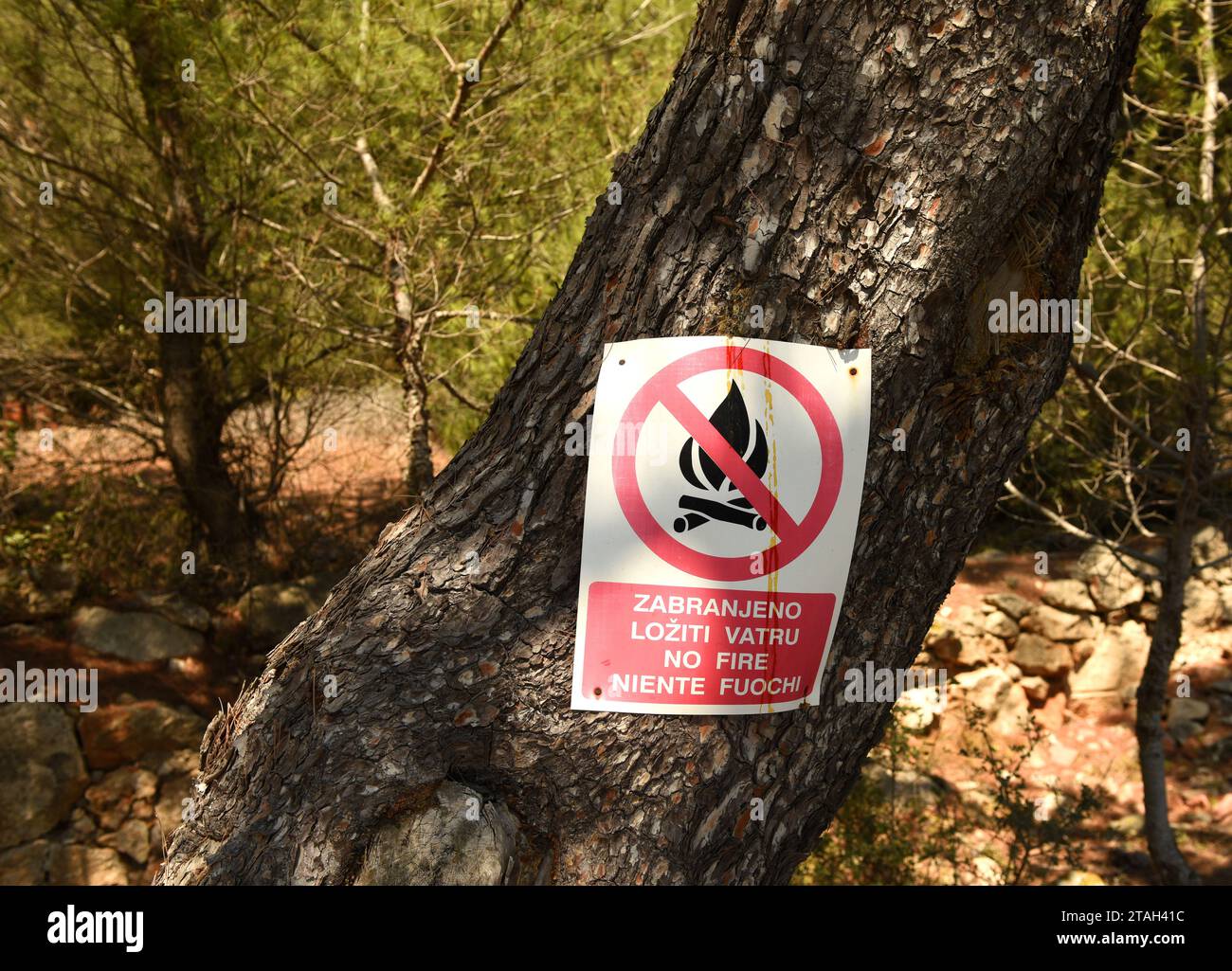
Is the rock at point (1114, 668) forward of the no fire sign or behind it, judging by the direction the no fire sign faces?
behind

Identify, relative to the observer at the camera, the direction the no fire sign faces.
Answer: facing the viewer

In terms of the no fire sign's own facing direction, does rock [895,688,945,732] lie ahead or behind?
behind

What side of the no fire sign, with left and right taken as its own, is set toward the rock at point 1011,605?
back

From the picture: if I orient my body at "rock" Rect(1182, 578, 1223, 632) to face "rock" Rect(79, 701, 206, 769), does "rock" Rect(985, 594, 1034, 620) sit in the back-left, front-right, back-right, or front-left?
front-right

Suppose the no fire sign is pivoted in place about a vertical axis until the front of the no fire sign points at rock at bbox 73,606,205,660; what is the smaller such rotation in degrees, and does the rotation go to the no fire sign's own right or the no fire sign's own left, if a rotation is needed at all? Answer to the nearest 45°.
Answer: approximately 135° to the no fire sign's own right

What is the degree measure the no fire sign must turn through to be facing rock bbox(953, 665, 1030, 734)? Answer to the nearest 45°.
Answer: approximately 180°

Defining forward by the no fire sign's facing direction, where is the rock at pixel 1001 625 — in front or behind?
behind

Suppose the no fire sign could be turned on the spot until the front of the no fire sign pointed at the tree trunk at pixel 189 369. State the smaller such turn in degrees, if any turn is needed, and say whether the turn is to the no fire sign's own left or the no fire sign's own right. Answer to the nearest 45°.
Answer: approximately 135° to the no fire sign's own right

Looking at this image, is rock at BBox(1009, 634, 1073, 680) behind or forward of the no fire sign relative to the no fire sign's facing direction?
behind

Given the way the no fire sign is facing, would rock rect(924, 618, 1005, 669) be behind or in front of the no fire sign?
behind

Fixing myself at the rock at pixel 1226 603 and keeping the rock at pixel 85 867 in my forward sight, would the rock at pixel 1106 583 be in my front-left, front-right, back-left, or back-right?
front-right

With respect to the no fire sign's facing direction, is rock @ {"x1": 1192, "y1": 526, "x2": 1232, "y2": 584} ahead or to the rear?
to the rear
